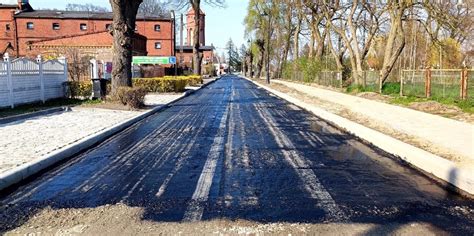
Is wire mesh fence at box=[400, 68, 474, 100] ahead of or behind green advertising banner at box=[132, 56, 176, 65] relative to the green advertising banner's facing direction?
ahead

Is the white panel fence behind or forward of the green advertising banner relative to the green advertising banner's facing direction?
forward

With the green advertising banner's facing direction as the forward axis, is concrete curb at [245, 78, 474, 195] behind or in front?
in front

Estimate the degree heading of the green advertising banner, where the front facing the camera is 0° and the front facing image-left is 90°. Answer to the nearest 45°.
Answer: approximately 0°

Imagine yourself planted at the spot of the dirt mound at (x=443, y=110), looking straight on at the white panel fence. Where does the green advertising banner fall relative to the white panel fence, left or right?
right

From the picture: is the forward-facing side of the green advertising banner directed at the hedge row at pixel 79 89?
yes

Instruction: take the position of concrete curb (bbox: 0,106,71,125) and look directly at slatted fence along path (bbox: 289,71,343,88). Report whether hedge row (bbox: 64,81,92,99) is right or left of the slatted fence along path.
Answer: left
